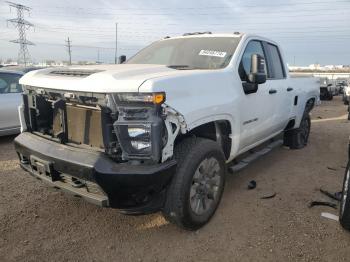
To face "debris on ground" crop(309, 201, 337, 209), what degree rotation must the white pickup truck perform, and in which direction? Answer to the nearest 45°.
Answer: approximately 135° to its left

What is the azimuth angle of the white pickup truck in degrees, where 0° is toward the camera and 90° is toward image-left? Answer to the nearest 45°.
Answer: approximately 45°
